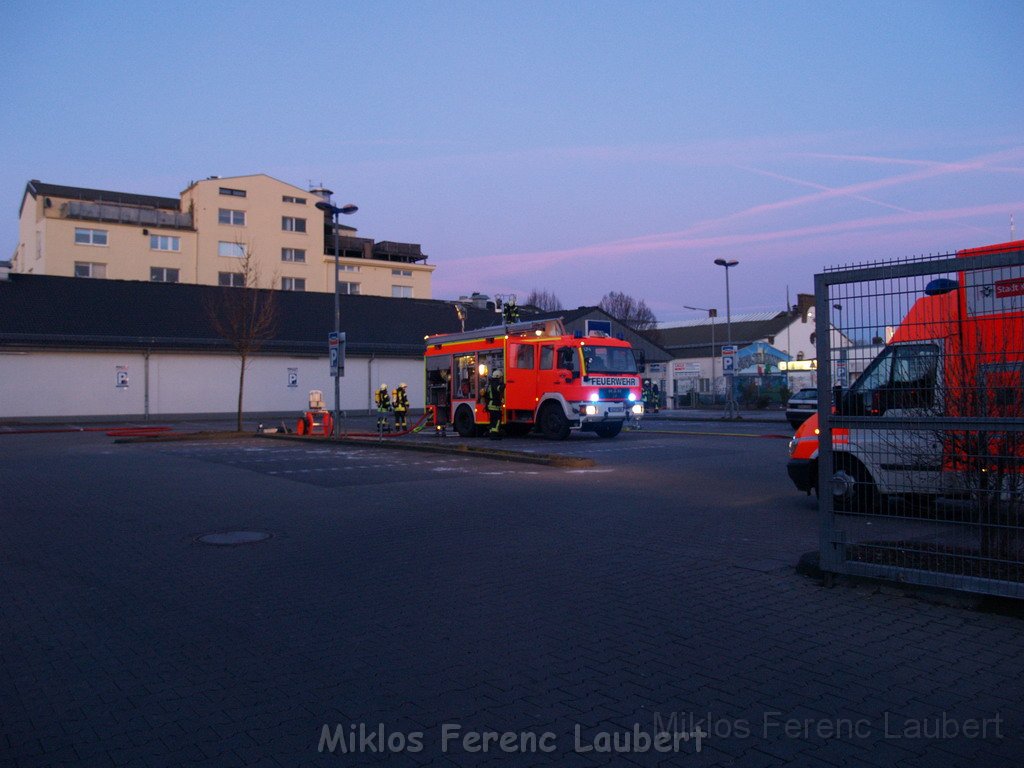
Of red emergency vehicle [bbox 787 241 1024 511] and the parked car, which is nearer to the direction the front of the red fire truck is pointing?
the red emergency vehicle

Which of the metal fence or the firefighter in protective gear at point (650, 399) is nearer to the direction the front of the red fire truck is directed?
the metal fence

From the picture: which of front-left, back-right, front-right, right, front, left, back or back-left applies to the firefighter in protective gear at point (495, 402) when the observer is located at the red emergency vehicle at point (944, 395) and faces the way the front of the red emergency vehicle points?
front-right

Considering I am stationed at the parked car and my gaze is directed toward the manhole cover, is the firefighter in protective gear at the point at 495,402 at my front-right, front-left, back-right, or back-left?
front-right

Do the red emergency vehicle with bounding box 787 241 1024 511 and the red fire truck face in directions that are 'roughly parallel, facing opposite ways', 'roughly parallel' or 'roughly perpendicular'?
roughly parallel, facing opposite ways

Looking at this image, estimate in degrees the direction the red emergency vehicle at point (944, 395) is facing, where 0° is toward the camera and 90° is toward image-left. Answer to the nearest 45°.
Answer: approximately 90°

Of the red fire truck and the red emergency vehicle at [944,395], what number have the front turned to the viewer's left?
1

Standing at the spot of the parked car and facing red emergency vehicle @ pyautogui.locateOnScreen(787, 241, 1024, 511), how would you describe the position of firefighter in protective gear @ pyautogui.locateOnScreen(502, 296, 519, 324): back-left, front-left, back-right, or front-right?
front-right

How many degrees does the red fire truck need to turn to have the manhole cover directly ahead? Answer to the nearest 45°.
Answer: approximately 45° to its right

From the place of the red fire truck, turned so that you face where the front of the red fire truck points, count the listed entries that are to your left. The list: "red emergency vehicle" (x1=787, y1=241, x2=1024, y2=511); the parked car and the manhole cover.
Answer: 1

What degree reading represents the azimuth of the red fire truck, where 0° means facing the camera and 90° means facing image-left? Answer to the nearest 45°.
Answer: approximately 315°

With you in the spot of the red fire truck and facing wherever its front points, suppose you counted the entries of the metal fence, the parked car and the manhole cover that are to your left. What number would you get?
1

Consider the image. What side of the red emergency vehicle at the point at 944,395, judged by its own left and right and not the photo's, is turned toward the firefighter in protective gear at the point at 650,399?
right

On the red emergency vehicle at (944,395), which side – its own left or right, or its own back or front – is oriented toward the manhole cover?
front
